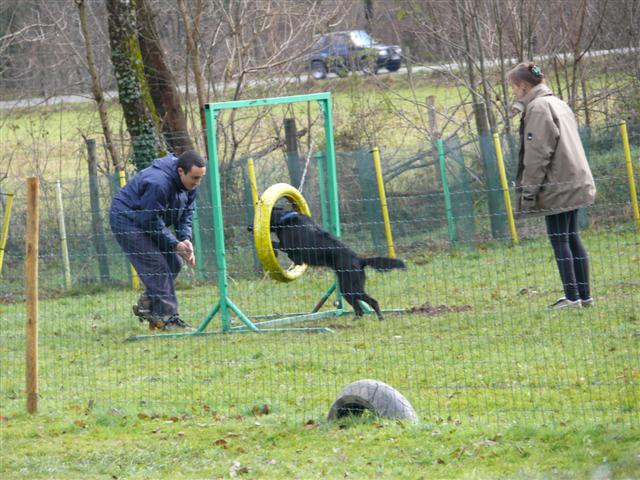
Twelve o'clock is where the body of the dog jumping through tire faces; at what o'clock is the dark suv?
The dark suv is roughly at 3 o'clock from the dog jumping through tire.

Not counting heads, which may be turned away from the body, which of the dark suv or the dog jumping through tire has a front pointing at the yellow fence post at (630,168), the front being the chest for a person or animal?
the dark suv

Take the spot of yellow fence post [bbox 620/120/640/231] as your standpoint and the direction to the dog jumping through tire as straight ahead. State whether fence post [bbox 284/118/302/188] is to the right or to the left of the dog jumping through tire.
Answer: right

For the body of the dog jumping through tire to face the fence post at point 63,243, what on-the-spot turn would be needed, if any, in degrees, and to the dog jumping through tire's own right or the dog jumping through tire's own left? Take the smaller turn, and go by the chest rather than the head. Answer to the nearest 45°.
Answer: approximately 45° to the dog jumping through tire's own right

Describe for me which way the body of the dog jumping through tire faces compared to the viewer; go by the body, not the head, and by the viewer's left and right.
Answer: facing to the left of the viewer

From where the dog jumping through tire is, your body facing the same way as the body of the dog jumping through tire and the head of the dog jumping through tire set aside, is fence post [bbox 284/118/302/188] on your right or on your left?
on your right

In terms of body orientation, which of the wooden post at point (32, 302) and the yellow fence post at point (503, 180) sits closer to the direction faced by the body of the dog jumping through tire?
the wooden post

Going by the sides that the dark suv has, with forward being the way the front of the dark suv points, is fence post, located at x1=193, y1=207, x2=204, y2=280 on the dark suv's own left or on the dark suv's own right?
on the dark suv's own right

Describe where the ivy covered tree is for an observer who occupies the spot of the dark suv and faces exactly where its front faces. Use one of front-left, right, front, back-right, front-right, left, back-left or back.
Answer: right

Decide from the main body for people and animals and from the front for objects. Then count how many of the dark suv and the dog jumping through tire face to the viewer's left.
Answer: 1

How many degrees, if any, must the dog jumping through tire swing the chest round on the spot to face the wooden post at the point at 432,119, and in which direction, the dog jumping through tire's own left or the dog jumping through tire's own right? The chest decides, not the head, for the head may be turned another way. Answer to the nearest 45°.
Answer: approximately 90° to the dog jumping through tire's own right

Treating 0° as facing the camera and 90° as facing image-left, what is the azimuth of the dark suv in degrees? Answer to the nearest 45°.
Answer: approximately 315°

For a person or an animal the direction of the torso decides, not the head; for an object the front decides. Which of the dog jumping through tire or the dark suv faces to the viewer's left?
the dog jumping through tire

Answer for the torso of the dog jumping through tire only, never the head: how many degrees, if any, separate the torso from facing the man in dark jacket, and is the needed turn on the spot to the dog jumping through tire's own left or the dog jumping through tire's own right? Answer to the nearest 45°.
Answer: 0° — it already faces them

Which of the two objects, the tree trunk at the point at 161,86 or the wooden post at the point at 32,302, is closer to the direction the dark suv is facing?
the wooden post

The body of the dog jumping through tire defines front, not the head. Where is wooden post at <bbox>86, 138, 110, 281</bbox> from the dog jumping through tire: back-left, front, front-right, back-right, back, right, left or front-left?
front-right
